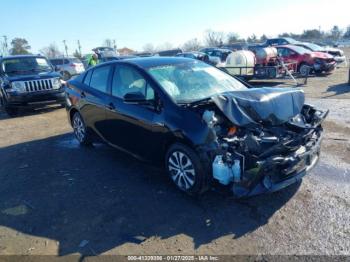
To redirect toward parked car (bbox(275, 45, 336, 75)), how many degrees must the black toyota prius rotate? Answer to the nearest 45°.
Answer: approximately 90° to its left

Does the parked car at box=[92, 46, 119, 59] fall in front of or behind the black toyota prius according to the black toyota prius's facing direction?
behind

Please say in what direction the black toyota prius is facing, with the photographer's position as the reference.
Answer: facing the viewer and to the right of the viewer

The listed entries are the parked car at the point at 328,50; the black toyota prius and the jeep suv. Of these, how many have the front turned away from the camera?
0

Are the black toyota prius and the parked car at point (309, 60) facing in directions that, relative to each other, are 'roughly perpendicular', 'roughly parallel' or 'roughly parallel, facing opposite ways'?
roughly parallel

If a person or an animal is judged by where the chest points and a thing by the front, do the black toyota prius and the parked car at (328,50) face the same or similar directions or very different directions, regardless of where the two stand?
same or similar directions

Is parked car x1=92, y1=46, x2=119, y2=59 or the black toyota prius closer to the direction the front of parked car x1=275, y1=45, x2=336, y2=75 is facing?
the black toyota prius

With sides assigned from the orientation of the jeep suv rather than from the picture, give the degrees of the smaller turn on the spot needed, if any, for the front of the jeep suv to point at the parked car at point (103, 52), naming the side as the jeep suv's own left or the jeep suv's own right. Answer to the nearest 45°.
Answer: approximately 135° to the jeep suv's own left

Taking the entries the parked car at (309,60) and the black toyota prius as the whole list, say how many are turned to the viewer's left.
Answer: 0

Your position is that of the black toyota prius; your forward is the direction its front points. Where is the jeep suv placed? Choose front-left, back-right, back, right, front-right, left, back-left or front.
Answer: back

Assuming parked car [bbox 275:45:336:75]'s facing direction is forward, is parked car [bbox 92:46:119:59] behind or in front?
behind

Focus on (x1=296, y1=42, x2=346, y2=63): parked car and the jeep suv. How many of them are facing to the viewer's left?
0

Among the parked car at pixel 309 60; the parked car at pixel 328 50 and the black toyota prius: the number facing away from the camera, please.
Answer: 0

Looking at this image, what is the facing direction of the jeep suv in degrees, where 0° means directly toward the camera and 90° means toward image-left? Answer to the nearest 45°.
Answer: approximately 315°
